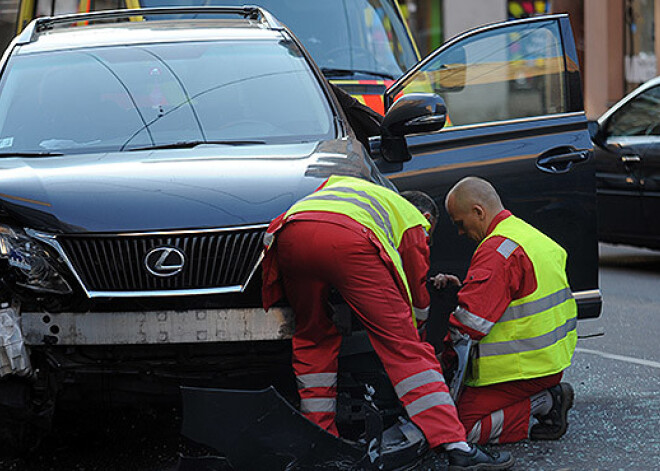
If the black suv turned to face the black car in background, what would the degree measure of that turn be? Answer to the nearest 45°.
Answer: approximately 135° to its left

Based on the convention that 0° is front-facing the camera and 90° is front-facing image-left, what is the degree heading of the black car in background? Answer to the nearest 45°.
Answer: approximately 90°

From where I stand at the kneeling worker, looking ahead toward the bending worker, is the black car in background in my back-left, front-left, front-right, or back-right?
back-right

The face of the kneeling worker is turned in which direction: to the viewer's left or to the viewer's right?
to the viewer's left
